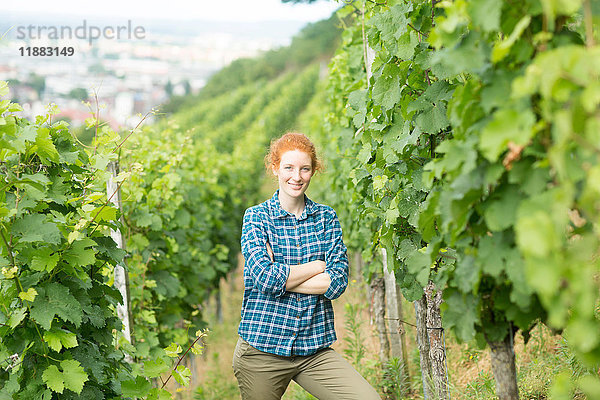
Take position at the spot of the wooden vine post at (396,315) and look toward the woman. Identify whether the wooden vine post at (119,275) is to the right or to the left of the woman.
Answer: right

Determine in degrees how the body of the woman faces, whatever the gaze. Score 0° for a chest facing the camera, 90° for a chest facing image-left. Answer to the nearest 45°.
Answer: approximately 0°

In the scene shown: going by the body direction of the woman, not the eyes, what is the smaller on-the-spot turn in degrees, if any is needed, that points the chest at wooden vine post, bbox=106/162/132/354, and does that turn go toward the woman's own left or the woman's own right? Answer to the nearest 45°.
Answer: approximately 135° to the woman's own right

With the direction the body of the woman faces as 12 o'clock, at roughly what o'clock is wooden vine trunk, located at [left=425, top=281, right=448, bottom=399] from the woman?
The wooden vine trunk is roughly at 9 o'clock from the woman.

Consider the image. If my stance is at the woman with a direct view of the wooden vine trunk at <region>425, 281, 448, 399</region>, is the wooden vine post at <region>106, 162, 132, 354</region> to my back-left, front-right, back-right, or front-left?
back-left
